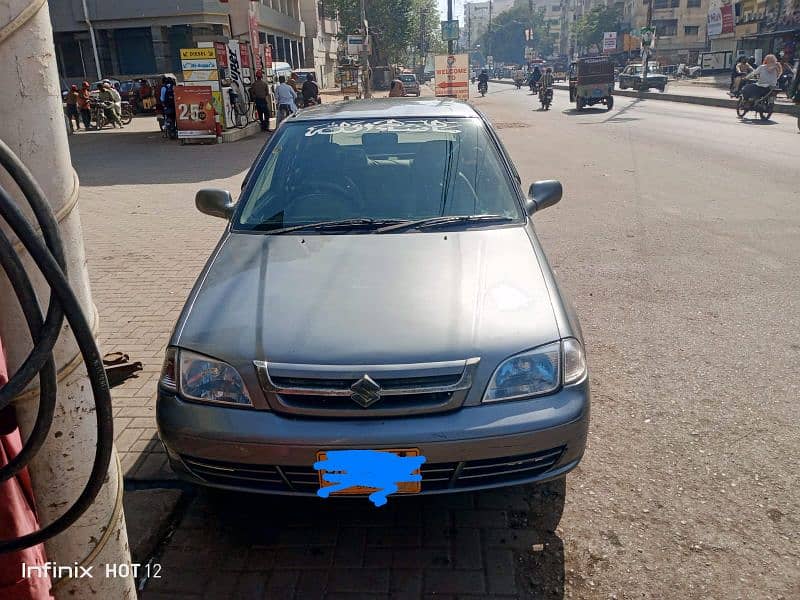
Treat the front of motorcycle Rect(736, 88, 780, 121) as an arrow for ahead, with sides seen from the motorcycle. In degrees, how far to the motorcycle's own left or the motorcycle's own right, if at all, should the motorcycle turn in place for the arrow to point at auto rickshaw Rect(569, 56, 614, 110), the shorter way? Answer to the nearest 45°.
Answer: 0° — it already faces it

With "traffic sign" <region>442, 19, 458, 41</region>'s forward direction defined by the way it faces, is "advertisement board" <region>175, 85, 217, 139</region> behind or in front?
in front

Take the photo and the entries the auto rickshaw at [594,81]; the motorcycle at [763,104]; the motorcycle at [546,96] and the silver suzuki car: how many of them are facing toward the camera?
1

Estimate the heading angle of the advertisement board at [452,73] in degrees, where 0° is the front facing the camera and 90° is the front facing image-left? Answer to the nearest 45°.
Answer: approximately 0°

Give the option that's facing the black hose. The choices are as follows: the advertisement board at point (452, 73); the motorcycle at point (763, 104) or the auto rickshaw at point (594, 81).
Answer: the advertisement board

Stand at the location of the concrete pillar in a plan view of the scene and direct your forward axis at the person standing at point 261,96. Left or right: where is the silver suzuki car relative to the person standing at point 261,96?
right

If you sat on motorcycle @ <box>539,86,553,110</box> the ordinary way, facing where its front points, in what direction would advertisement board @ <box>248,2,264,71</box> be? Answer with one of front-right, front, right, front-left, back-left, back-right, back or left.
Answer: left

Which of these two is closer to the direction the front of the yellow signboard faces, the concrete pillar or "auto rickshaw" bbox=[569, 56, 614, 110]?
the concrete pillar

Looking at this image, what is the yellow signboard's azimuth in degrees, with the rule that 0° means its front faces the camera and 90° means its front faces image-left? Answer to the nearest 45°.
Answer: approximately 0°

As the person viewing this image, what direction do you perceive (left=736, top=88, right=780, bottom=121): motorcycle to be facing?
facing away from the viewer and to the left of the viewer

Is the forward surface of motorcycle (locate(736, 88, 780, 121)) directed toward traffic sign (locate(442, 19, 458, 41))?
yes

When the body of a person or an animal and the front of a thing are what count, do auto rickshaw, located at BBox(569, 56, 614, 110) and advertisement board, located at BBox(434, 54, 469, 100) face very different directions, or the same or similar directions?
very different directions

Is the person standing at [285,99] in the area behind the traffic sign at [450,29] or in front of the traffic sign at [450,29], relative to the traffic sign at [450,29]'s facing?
in front
